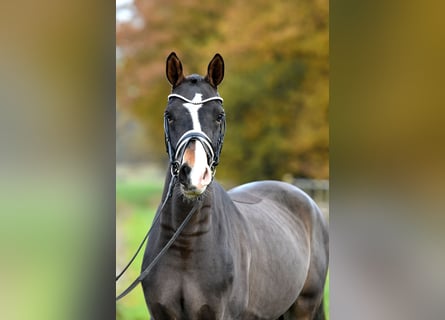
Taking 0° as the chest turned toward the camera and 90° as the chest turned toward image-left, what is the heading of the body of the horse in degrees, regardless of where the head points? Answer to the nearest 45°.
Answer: approximately 45°
